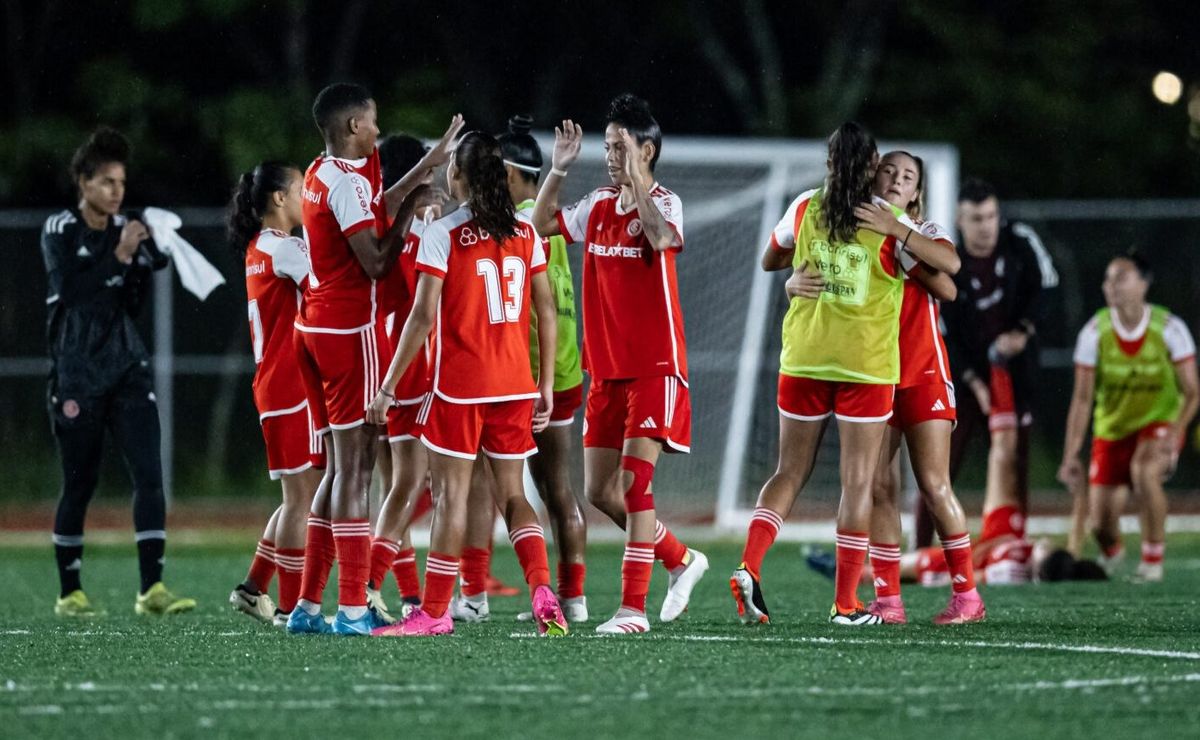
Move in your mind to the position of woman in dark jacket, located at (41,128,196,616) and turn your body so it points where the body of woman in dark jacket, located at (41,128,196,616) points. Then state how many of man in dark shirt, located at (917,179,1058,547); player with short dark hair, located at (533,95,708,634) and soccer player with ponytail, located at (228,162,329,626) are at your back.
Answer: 0

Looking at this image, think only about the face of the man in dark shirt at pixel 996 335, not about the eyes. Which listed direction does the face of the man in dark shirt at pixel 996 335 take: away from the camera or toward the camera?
toward the camera

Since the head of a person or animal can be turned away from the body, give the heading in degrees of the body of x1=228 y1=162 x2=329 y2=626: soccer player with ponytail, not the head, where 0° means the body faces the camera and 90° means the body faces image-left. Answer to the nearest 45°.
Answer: approximately 225°

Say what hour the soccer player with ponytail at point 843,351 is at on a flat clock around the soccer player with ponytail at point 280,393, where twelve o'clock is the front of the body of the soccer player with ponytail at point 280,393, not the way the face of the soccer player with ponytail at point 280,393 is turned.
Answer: the soccer player with ponytail at point 843,351 is roughly at 2 o'clock from the soccer player with ponytail at point 280,393.

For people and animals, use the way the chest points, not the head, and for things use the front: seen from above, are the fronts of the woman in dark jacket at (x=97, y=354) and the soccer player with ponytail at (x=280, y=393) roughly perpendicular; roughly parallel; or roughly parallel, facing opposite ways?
roughly perpendicular

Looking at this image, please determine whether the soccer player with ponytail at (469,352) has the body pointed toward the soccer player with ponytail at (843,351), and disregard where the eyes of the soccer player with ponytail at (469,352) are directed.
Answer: no

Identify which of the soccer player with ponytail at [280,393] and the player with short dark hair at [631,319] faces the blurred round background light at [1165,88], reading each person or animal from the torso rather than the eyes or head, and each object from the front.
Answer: the soccer player with ponytail

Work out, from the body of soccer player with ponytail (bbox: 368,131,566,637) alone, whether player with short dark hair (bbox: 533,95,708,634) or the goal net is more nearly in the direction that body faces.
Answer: the goal net

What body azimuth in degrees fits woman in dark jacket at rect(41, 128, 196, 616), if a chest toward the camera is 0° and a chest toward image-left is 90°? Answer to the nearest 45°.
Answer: approximately 315°
